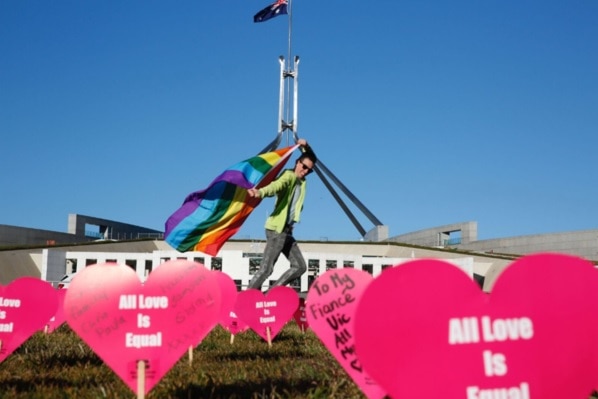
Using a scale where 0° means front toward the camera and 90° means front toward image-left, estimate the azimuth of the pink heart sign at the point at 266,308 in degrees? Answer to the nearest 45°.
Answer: approximately 0°

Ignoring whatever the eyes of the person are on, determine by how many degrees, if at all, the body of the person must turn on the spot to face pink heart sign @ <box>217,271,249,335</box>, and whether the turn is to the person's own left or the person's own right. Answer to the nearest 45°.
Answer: approximately 45° to the person's own right

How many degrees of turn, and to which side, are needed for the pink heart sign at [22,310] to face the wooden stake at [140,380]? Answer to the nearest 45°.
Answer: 0° — it already faces it

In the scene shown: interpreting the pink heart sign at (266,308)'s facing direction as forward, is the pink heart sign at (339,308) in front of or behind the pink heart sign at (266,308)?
in front

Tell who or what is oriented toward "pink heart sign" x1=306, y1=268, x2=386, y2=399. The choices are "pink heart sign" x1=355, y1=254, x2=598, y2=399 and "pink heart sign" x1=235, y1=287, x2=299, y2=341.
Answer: "pink heart sign" x1=235, y1=287, x2=299, y2=341

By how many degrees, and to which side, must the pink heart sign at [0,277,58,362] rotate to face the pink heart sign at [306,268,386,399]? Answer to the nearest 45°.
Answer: approximately 45° to its left

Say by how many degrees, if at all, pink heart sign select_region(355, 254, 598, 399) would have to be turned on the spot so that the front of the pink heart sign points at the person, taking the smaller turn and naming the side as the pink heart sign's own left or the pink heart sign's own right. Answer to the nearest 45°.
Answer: approximately 180°

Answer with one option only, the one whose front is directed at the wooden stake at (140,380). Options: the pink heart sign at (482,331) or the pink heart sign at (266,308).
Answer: the pink heart sign at (266,308)

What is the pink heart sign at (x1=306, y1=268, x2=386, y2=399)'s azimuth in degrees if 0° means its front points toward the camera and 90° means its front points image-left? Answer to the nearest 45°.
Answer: approximately 0°

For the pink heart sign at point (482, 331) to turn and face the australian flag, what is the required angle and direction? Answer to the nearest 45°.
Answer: approximately 180°

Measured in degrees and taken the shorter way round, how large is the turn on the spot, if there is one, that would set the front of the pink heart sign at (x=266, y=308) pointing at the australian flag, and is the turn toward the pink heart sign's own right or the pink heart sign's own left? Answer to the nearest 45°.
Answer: approximately 180°

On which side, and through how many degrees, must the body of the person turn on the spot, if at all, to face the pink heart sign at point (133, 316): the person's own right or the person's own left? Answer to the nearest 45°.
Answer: approximately 45° to the person's own right

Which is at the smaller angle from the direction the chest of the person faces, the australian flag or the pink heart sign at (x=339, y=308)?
the pink heart sign

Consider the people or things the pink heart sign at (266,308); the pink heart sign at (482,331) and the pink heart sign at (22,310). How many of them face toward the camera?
3
